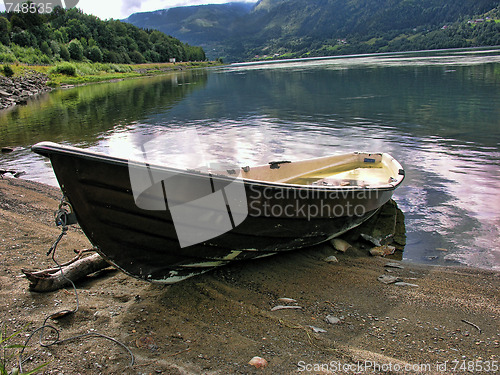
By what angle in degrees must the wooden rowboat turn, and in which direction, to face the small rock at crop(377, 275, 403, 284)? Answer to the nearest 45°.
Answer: approximately 135° to its left

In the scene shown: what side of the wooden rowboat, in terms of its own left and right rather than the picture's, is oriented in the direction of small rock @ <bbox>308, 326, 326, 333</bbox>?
left

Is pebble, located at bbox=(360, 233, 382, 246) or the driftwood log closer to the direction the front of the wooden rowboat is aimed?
the driftwood log

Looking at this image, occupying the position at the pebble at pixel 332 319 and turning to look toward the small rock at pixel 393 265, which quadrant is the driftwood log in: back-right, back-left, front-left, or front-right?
back-left

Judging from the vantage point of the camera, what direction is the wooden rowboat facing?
facing the viewer and to the left of the viewer

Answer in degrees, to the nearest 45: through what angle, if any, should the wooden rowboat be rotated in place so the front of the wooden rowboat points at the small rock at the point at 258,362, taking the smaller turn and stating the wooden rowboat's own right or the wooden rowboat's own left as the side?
approximately 45° to the wooden rowboat's own left

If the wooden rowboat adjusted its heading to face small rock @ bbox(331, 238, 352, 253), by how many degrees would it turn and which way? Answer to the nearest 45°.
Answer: approximately 180°

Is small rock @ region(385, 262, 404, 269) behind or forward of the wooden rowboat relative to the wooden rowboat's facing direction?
behind

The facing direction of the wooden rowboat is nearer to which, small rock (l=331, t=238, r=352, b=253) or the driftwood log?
the driftwood log
